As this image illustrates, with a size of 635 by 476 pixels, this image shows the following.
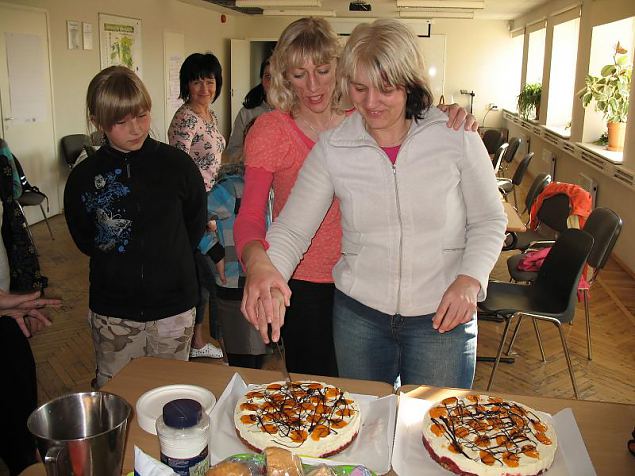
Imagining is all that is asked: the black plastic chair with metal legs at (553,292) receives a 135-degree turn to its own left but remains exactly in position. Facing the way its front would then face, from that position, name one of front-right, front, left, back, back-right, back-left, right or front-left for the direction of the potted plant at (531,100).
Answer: back-left

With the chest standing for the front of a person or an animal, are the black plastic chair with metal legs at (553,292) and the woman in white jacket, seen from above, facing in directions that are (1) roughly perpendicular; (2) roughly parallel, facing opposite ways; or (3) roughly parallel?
roughly perpendicular

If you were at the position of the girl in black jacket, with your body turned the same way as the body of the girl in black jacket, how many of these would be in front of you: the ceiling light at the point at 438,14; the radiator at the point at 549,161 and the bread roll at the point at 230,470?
1

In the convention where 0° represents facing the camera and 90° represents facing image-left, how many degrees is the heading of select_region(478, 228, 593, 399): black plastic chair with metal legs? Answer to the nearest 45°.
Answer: approximately 90°

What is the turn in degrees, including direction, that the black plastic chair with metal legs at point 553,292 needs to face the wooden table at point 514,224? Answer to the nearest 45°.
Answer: approximately 90° to its right

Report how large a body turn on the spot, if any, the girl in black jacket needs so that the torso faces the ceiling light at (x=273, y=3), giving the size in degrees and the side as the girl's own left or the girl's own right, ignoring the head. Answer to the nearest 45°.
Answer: approximately 180°

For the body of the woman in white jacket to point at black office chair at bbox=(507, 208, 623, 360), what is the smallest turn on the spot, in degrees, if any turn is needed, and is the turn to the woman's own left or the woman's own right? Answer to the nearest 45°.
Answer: approximately 135° to the woman's own left
